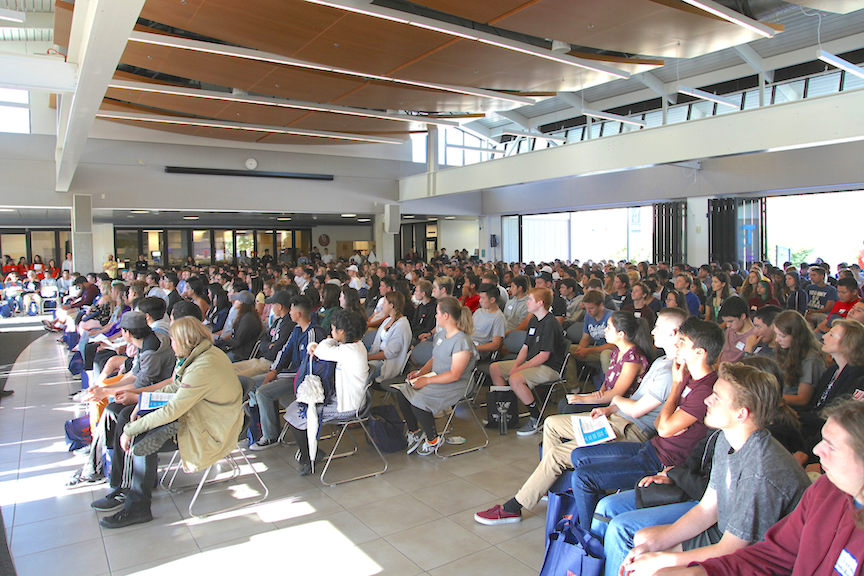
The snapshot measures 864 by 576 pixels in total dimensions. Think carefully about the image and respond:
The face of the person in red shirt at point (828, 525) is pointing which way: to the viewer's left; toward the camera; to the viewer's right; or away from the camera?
to the viewer's left

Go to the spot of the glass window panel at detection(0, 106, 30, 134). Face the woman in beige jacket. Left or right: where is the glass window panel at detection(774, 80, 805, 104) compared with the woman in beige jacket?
left

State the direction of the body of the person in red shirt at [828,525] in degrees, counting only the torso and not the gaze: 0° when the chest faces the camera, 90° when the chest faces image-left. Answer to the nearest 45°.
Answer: approximately 45°

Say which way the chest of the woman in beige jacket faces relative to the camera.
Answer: to the viewer's left

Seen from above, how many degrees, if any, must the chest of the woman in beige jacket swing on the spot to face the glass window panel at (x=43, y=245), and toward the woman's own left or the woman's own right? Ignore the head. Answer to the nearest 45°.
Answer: approximately 90° to the woman's own right

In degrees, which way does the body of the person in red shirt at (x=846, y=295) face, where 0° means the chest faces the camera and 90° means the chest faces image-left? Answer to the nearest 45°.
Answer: approximately 45°
